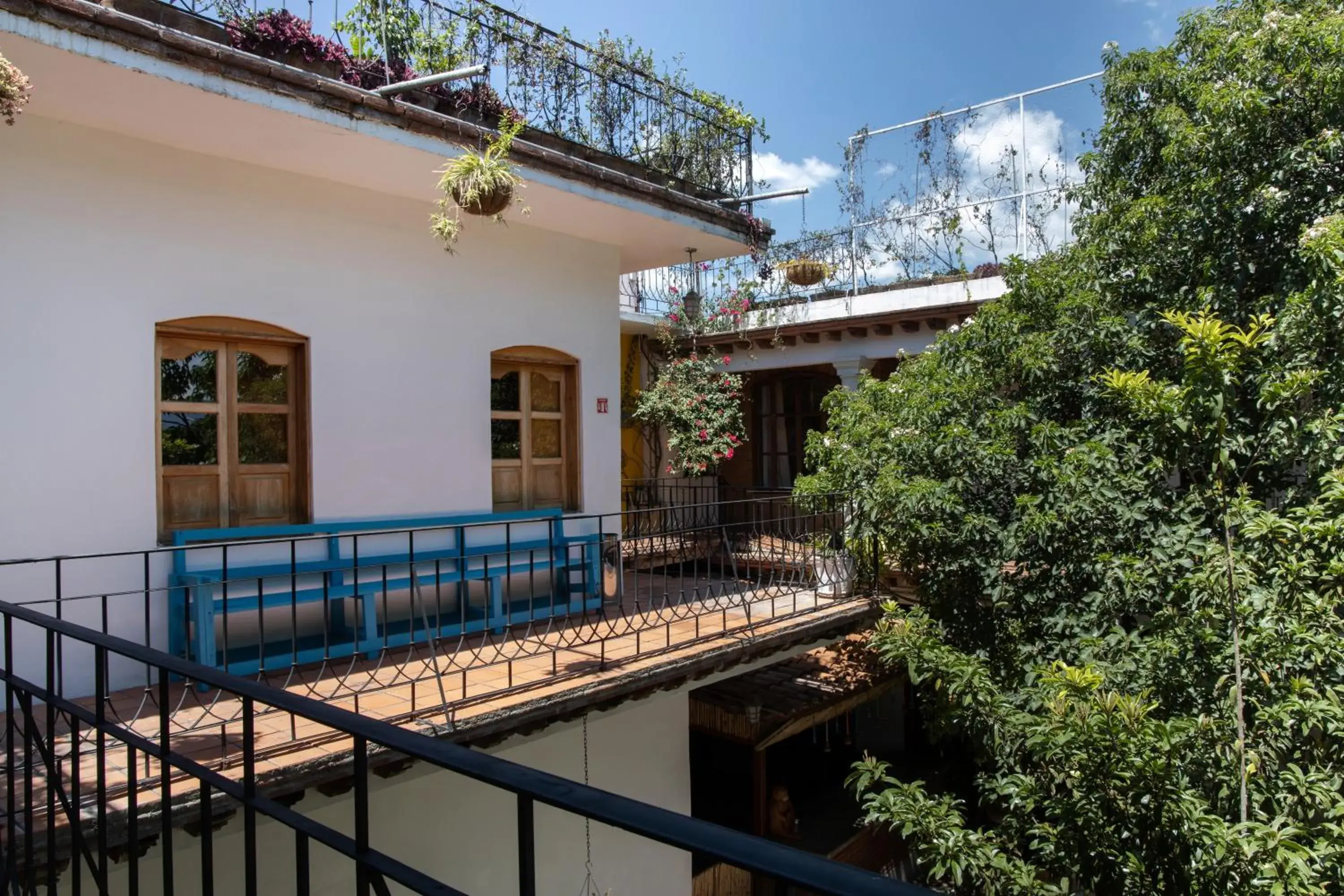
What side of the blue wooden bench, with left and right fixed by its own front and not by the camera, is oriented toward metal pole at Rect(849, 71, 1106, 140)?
left

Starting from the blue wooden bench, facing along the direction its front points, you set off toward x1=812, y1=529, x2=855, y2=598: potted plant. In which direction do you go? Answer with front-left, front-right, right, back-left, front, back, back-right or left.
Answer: front-left

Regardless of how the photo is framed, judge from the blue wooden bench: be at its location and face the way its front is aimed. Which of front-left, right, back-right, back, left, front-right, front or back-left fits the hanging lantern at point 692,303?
left

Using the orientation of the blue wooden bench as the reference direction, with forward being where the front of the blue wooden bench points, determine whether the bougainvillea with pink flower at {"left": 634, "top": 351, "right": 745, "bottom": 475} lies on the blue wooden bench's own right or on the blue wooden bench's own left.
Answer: on the blue wooden bench's own left

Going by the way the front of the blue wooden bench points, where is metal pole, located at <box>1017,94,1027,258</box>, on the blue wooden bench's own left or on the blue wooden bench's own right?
on the blue wooden bench's own left

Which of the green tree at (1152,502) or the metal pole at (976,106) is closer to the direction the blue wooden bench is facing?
the green tree

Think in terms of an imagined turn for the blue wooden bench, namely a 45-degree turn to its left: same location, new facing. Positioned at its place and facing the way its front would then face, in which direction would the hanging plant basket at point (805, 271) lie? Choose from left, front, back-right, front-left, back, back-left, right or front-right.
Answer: front-left

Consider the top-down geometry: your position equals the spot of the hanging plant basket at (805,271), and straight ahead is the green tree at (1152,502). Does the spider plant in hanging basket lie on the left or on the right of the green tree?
right

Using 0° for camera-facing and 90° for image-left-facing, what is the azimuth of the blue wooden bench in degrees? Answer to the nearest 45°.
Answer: approximately 315°

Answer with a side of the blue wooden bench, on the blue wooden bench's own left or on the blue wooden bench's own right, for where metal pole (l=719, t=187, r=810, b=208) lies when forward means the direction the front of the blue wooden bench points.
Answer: on the blue wooden bench's own left
